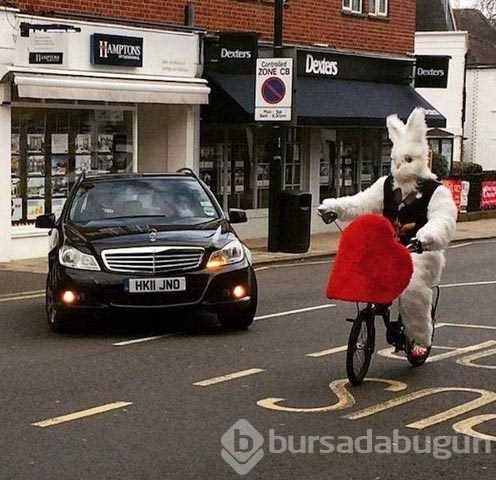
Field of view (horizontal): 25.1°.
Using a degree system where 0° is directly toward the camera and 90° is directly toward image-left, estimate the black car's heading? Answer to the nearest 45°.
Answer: approximately 0°

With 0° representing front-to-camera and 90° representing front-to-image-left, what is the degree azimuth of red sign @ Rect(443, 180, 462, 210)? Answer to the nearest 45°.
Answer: approximately 0°

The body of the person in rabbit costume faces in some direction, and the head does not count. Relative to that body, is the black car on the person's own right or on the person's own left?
on the person's own right

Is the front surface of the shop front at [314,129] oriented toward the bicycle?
yes

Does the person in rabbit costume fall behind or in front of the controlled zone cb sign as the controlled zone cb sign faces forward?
in front

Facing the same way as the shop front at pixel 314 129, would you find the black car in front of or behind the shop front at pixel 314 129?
in front
